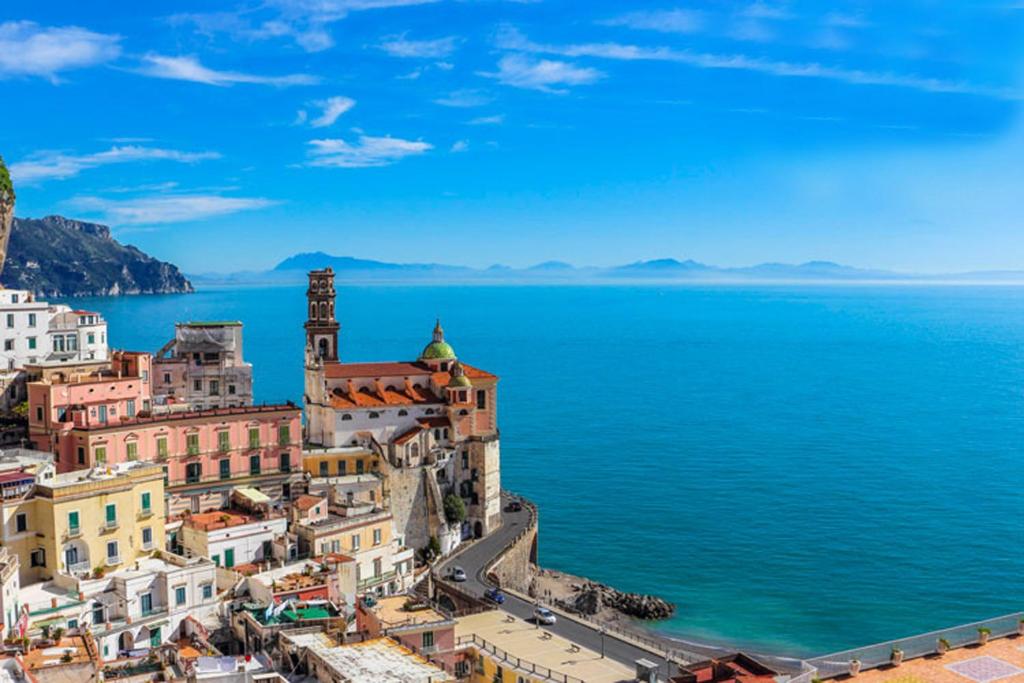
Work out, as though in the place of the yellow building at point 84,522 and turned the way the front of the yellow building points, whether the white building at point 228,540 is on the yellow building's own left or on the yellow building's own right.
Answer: on the yellow building's own left

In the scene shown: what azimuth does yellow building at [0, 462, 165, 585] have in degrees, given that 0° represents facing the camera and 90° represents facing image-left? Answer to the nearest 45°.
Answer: approximately 315°
